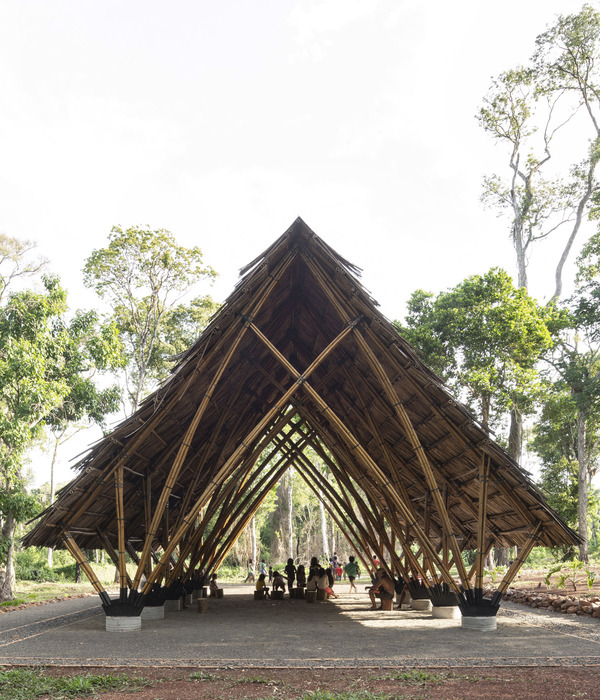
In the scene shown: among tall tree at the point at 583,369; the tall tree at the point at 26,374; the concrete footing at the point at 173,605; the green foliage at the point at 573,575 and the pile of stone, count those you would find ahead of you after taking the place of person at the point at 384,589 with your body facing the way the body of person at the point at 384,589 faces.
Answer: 2

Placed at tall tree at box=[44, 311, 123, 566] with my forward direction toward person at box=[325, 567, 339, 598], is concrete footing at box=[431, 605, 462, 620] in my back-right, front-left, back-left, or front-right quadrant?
front-right

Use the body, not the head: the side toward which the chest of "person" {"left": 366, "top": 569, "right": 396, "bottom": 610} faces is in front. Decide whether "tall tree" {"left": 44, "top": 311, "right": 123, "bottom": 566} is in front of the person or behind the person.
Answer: in front

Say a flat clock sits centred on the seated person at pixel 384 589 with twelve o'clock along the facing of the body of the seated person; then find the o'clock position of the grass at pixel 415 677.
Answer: The grass is roughly at 9 o'clock from the seated person.

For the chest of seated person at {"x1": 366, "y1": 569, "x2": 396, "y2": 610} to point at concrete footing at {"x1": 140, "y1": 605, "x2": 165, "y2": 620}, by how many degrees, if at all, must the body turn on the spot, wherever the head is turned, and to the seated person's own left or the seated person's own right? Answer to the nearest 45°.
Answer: approximately 45° to the seated person's own left

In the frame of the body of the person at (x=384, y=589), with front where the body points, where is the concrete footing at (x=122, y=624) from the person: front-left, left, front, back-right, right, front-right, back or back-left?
front-left

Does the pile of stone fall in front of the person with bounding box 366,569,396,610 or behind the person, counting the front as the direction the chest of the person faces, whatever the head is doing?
behind

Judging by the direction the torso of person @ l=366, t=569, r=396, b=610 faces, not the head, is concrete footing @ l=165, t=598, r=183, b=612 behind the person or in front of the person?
in front

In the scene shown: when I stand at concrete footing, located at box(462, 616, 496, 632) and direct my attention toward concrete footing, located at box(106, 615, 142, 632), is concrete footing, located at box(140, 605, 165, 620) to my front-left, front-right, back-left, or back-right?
front-right

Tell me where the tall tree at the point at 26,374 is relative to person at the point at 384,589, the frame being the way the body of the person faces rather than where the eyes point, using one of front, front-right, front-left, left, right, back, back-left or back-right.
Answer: front

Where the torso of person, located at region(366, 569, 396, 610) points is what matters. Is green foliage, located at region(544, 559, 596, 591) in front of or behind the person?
behind

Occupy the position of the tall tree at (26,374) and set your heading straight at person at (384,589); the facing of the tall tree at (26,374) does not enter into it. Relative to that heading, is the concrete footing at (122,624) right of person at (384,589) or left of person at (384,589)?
right

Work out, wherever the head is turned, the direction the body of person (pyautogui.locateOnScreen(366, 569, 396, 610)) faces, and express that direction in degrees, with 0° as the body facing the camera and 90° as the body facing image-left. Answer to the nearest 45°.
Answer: approximately 90°

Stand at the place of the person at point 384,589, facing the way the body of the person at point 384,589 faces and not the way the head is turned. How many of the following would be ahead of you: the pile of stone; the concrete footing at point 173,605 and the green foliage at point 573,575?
1
